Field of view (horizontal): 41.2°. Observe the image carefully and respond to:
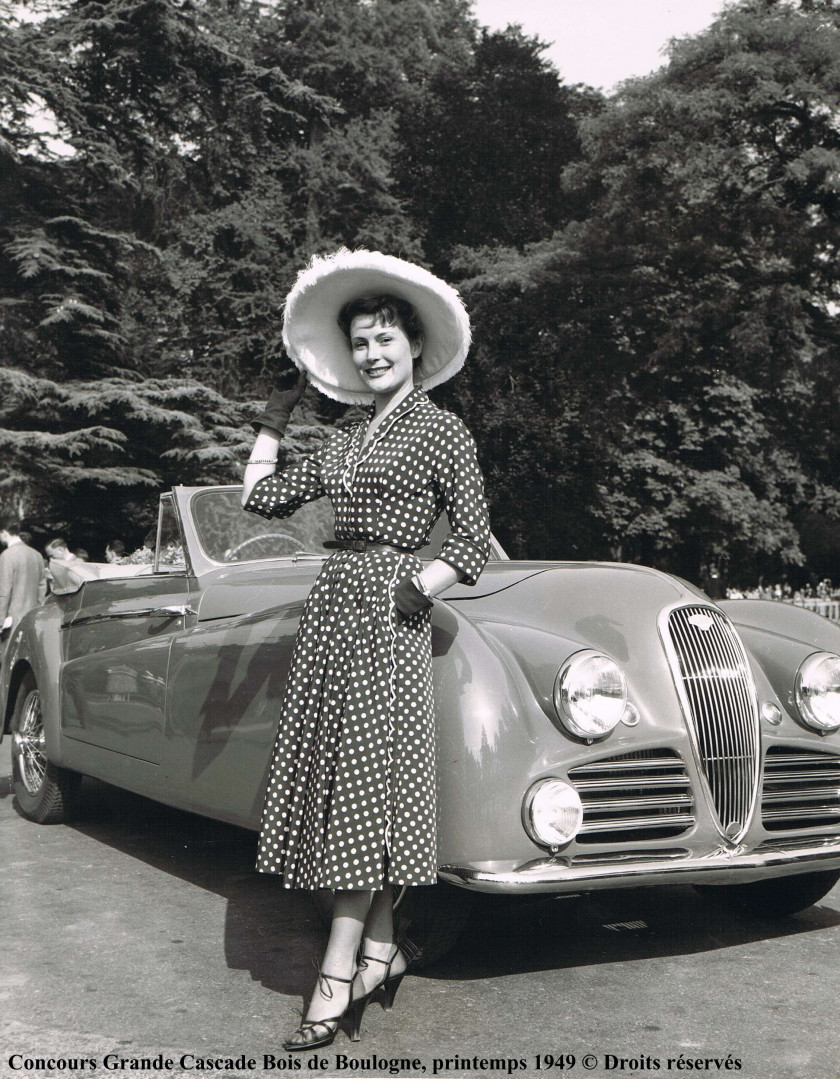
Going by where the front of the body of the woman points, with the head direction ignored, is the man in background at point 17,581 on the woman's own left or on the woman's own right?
on the woman's own right

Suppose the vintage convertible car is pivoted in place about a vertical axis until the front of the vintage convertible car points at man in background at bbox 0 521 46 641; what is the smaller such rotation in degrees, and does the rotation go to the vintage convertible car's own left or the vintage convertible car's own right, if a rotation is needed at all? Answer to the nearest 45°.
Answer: approximately 180°

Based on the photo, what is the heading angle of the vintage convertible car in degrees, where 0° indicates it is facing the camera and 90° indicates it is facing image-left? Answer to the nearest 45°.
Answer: approximately 315°
